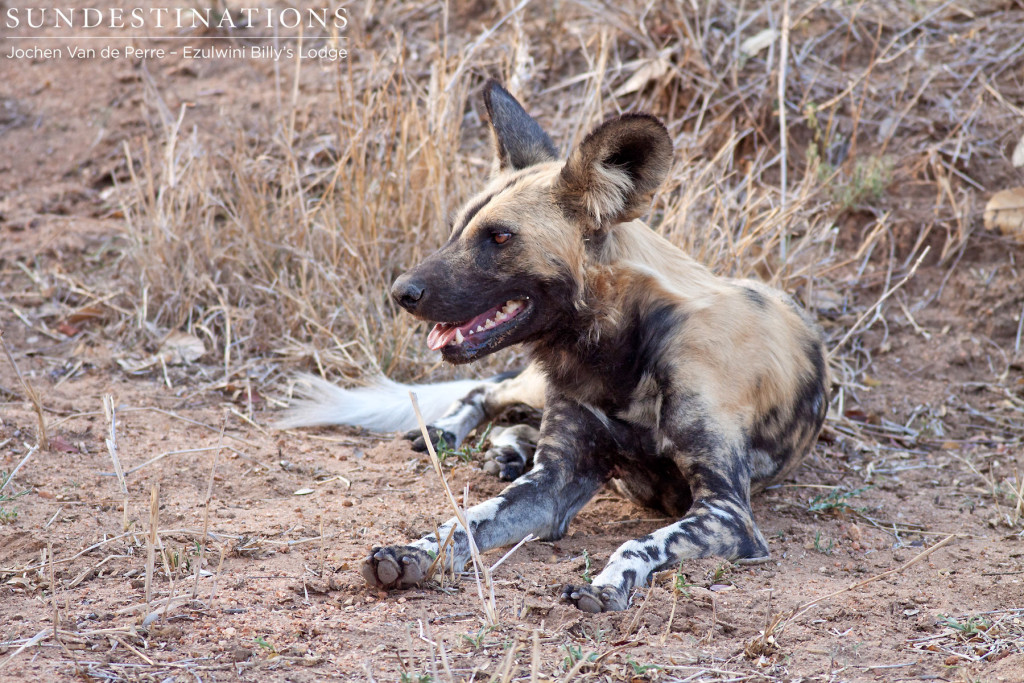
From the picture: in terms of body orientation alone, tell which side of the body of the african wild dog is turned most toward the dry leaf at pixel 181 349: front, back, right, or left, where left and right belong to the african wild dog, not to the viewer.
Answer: right

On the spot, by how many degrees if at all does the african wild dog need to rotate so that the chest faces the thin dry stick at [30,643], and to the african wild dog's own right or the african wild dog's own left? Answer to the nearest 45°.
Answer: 0° — it already faces it

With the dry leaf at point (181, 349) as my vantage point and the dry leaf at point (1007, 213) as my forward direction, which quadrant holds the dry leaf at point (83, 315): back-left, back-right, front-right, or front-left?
back-left

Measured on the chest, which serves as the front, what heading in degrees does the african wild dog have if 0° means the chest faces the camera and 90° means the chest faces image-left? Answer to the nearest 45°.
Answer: approximately 45°

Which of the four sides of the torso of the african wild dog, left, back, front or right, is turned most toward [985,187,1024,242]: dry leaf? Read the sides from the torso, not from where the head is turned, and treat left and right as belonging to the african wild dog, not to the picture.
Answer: back

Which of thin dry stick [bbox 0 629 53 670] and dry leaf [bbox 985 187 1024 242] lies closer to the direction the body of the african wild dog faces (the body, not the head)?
the thin dry stick

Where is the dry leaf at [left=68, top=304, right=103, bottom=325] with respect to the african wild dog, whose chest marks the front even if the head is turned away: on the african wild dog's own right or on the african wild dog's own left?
on the african wild dog's own right
